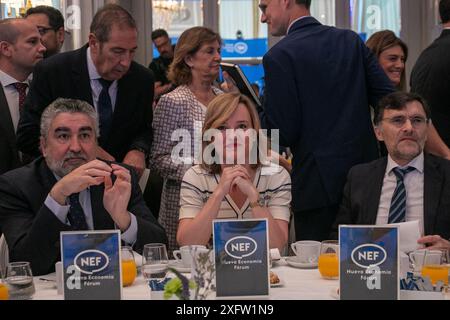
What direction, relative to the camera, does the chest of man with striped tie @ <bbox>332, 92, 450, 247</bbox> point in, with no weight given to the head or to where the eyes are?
toward the camera

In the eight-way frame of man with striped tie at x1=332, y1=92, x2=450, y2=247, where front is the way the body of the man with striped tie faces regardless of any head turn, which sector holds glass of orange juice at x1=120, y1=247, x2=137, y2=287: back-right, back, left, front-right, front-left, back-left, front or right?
front-right

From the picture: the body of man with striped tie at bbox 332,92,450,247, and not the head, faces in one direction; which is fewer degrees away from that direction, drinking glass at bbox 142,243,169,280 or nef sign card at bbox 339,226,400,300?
the nef sign card

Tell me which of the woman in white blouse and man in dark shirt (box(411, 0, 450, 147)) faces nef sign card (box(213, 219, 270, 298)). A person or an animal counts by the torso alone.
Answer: the woman in white blouse

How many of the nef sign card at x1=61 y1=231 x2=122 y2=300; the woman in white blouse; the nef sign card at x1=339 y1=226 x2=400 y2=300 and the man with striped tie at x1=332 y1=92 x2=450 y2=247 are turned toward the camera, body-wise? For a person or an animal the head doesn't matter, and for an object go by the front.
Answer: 4

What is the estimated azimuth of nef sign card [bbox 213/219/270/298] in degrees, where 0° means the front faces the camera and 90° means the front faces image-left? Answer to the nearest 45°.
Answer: approximately 0°

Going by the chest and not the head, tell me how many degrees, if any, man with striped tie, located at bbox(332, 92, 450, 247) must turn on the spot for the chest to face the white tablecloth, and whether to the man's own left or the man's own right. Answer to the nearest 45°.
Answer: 0° — they already face it

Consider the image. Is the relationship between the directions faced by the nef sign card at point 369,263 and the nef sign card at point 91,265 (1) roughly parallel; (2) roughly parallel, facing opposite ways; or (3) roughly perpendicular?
roughly parallel

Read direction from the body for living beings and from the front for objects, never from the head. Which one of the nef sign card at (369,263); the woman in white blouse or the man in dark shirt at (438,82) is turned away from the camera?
the man in dark shirt

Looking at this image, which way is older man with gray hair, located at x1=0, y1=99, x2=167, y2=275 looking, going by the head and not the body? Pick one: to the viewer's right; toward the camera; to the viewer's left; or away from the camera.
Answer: toward the camera

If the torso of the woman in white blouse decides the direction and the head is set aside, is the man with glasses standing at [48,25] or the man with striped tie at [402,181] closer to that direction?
the man with striped tie

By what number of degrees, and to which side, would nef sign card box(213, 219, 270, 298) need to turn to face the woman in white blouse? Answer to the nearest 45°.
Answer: approximately 180°

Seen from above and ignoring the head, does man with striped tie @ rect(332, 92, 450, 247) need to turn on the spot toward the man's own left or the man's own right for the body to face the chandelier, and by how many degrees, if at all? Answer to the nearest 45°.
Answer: approximately 135° to the man's own right

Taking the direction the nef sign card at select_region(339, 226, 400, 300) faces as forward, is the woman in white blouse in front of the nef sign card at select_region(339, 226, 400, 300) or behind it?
behind

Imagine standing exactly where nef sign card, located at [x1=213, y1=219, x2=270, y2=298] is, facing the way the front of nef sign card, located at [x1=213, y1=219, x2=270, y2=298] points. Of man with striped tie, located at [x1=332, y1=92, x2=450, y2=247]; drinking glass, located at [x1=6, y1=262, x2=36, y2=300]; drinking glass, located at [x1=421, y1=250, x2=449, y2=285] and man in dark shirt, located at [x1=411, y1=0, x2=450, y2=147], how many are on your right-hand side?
1

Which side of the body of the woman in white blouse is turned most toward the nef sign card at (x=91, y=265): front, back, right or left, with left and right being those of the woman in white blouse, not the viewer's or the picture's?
front

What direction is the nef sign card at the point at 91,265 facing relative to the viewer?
toward the camera
